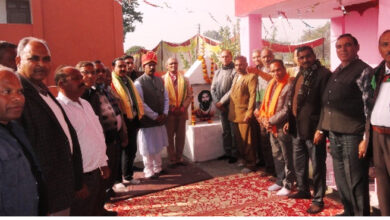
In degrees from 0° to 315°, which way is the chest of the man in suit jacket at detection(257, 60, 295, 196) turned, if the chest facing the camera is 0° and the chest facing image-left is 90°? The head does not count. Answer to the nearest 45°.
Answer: approximately 45°

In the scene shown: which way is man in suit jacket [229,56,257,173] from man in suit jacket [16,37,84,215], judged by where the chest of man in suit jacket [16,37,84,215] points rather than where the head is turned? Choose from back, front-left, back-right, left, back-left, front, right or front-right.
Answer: left

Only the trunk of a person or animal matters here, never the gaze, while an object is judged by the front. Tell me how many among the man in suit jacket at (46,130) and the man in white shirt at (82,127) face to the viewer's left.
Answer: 0

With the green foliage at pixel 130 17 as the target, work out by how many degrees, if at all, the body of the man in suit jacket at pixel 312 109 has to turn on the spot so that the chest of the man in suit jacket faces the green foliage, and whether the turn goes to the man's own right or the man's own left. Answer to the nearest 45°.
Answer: approximately 90° to the man's own right

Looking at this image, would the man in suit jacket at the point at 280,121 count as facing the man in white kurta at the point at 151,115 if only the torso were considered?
no

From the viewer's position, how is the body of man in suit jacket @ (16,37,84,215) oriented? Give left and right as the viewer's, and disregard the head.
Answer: facing the viewer and to the right of the viewer

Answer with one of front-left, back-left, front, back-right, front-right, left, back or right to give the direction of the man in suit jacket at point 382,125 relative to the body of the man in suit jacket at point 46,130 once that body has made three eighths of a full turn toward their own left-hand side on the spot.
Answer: right

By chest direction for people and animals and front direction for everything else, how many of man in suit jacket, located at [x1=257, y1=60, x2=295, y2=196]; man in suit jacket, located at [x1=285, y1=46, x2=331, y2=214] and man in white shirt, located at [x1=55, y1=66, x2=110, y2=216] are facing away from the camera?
0

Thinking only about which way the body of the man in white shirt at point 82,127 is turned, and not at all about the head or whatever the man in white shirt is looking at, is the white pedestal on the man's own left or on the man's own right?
on the man's own left

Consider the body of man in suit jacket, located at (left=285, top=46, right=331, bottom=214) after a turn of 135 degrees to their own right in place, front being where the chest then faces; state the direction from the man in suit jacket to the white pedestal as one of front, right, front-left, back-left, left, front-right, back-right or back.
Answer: front-left

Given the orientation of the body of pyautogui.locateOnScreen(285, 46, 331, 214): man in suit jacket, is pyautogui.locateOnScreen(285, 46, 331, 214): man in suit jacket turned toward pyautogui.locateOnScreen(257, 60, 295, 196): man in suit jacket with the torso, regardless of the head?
no

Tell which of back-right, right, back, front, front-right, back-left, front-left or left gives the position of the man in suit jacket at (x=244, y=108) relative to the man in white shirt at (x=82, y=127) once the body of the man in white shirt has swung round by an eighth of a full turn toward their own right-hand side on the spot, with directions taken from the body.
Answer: back-left

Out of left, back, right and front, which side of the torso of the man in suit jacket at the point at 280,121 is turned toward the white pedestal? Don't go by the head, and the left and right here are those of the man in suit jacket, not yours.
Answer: right

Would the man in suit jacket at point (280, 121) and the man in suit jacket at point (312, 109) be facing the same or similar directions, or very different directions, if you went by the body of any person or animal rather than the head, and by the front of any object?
same or similar directions

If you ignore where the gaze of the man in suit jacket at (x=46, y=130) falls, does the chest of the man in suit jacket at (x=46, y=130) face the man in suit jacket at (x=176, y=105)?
no
